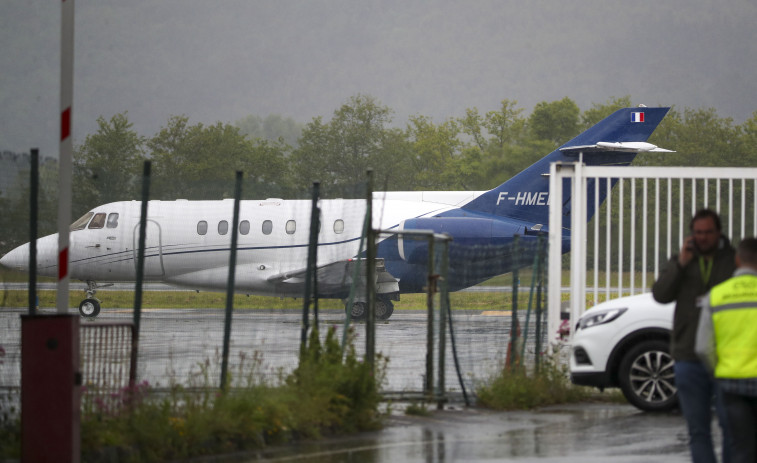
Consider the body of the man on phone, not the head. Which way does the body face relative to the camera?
toward the camera

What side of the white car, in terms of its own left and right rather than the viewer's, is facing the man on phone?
left

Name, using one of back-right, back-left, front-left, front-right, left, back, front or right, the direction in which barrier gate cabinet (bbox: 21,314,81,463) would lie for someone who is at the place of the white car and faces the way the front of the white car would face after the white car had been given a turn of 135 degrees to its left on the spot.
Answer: right

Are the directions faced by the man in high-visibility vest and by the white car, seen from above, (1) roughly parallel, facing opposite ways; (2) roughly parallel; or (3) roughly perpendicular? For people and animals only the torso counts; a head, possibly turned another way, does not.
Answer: roughly perpendicular

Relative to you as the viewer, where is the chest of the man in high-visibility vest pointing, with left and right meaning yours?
facing away from the viewer

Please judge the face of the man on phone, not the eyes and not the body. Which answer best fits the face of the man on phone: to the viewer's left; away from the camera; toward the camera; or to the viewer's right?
toward the camera

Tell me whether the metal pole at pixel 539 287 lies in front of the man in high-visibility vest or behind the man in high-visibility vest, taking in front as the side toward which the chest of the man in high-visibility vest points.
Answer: in front

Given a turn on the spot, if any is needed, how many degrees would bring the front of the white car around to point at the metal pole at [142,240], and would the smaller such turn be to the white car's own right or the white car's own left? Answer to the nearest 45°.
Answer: approximately 45° to the white car's own left

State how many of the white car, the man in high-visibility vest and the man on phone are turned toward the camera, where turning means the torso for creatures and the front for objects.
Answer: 1

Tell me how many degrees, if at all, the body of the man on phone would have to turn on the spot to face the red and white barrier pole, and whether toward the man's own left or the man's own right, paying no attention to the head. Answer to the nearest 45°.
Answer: approximately 90° to the man's own right

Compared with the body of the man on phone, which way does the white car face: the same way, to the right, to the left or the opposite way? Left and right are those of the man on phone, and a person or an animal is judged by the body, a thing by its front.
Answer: to the right

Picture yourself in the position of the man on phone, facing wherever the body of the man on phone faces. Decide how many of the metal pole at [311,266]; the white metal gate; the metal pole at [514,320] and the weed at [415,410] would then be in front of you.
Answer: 0

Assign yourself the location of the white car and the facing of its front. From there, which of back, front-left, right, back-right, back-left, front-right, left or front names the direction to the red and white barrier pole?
front-left

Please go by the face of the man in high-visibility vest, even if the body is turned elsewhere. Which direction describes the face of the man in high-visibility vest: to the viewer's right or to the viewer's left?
to the viewer's left

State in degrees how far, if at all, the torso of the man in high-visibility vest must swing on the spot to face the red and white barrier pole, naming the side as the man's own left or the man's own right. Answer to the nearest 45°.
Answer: approximately 90° to the man's own left

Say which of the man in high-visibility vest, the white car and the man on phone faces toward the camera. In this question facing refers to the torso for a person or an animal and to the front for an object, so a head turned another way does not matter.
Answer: the man on phone

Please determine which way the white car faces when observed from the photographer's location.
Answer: facing to the left of the viewer

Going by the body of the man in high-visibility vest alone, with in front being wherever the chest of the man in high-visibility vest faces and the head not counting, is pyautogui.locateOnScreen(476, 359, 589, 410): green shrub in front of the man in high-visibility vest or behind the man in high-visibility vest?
in front
